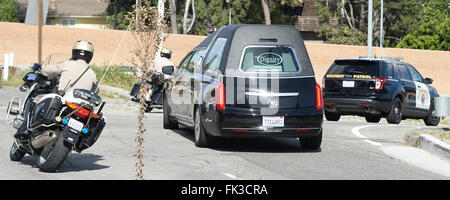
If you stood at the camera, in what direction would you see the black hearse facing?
facing away from the viewer and to the left of the viewer

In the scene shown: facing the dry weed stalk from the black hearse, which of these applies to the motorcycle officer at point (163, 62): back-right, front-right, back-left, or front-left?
back-right

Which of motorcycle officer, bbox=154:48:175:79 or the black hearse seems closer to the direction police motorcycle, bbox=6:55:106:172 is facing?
the motorcycle officer

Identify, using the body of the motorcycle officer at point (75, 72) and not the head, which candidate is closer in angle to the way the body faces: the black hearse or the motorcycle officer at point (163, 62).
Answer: the motorcycle officer

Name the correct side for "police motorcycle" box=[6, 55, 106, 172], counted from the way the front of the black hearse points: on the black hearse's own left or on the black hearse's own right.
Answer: on the black hearse's own left

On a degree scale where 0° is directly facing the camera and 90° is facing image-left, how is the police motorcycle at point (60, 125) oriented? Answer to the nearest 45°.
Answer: approximately 135°

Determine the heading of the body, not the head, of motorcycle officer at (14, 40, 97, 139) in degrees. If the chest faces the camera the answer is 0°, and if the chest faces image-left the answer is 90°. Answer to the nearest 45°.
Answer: approximately 135°
